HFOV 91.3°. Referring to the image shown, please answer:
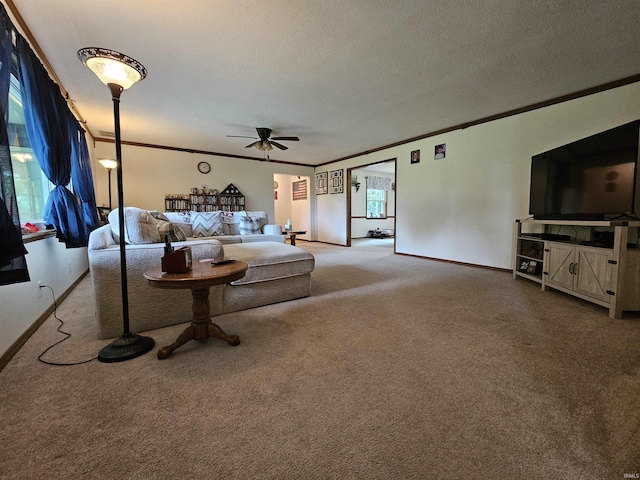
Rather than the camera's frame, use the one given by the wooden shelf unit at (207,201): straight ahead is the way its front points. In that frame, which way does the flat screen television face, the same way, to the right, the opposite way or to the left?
to the right

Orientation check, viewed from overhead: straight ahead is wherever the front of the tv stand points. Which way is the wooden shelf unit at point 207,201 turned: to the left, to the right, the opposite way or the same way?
to the left

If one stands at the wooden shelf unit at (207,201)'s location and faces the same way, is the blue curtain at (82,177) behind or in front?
in front

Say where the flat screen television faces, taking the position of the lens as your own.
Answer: facing the viewer and to the left of the viewer

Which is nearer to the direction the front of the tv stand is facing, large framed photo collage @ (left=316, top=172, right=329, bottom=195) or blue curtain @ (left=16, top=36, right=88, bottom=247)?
the blue curtain

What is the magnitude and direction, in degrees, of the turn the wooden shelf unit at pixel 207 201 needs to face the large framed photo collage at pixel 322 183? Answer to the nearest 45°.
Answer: approximately 90° to its left

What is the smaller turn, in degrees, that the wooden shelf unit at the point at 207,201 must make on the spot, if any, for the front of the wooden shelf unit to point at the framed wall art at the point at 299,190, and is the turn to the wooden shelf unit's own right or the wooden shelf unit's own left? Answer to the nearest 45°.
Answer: approximately 135° to the wooden shelf unit's own left

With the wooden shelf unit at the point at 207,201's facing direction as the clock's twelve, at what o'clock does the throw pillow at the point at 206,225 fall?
The throw pillow is roughly at 12 o'clock from the wooden shelf unit.

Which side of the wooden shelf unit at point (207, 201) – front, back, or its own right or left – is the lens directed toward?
front

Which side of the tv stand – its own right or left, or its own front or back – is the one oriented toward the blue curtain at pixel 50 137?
front

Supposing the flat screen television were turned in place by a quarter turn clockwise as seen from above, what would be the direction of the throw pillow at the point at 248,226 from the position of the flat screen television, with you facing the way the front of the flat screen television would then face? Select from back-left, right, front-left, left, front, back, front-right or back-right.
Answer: front-left

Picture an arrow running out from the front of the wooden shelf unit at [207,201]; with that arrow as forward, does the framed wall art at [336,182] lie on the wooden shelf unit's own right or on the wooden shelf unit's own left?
on the wooden shelf unit's own left

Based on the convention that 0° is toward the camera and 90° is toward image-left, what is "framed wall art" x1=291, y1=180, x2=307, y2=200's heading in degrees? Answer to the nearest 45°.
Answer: approximately 45°

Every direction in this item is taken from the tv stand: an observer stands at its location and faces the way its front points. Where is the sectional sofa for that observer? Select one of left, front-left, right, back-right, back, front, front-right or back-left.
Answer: front

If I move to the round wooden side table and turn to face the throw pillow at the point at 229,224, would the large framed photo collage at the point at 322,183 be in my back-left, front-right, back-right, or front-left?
front-right

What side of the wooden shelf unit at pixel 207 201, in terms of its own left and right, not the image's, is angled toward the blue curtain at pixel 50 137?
front

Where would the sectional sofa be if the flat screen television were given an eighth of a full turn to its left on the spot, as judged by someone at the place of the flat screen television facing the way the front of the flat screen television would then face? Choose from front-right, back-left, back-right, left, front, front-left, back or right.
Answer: front-right
